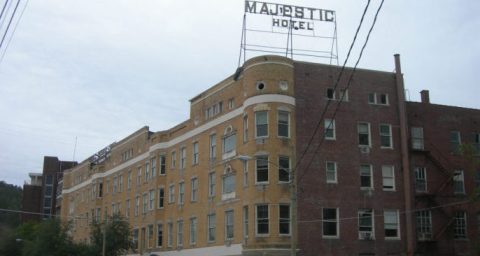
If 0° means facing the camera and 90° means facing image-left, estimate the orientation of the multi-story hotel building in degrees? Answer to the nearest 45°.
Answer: approximately 45°
